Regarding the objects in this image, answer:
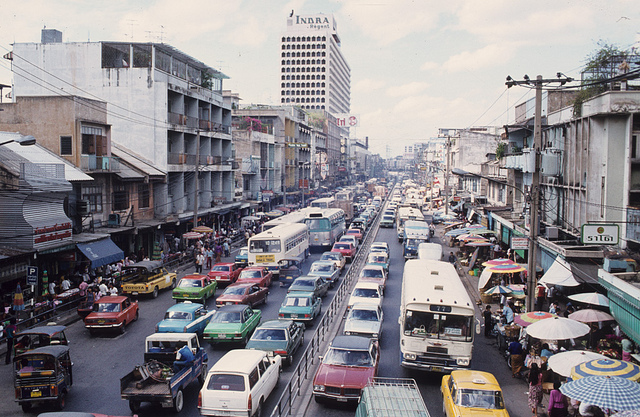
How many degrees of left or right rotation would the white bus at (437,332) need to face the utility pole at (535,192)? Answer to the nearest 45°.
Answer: approximately 135° to its left

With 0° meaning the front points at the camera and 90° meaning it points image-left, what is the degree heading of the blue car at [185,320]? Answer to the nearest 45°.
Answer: approximately 225°

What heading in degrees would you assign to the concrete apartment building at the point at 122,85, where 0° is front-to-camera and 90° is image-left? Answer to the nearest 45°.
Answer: approximately 315°

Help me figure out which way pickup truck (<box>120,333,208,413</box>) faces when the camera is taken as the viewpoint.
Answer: facing away from the viewer and to the right of the viewer

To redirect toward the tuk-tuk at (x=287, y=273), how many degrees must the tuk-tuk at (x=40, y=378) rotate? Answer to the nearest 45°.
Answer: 0° — it already faces it

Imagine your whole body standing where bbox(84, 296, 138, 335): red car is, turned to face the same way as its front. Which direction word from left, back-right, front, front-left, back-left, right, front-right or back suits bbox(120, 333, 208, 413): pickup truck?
back-right

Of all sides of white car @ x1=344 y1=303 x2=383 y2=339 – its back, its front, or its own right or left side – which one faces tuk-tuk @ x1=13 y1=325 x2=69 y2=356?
right

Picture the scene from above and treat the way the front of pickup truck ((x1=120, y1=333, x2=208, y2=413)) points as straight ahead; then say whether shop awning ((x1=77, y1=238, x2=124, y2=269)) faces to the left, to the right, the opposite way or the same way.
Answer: to the right

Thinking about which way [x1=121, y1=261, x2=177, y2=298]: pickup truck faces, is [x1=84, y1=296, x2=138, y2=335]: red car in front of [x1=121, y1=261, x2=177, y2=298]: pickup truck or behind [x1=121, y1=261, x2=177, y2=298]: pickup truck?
behind

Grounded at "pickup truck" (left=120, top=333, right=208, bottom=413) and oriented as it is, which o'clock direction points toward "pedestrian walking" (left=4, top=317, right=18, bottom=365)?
The pedestrian walking is roughly at 9 o'clock from the pickup truck.

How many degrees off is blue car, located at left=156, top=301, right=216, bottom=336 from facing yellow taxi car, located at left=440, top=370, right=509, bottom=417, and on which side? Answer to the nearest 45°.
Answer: approximately 90° to its right

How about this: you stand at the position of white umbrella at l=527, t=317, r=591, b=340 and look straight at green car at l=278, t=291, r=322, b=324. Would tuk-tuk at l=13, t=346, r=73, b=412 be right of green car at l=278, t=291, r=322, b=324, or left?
left

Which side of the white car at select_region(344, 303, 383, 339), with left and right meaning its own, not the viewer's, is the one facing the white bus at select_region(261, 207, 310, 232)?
back

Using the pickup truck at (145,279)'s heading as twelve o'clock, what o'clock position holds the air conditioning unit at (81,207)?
The air conditioning unit is roughly at 9 o'clock from the pickup truck.

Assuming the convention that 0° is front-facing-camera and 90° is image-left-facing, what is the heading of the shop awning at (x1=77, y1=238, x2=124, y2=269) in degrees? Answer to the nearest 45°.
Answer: approximately 315°
